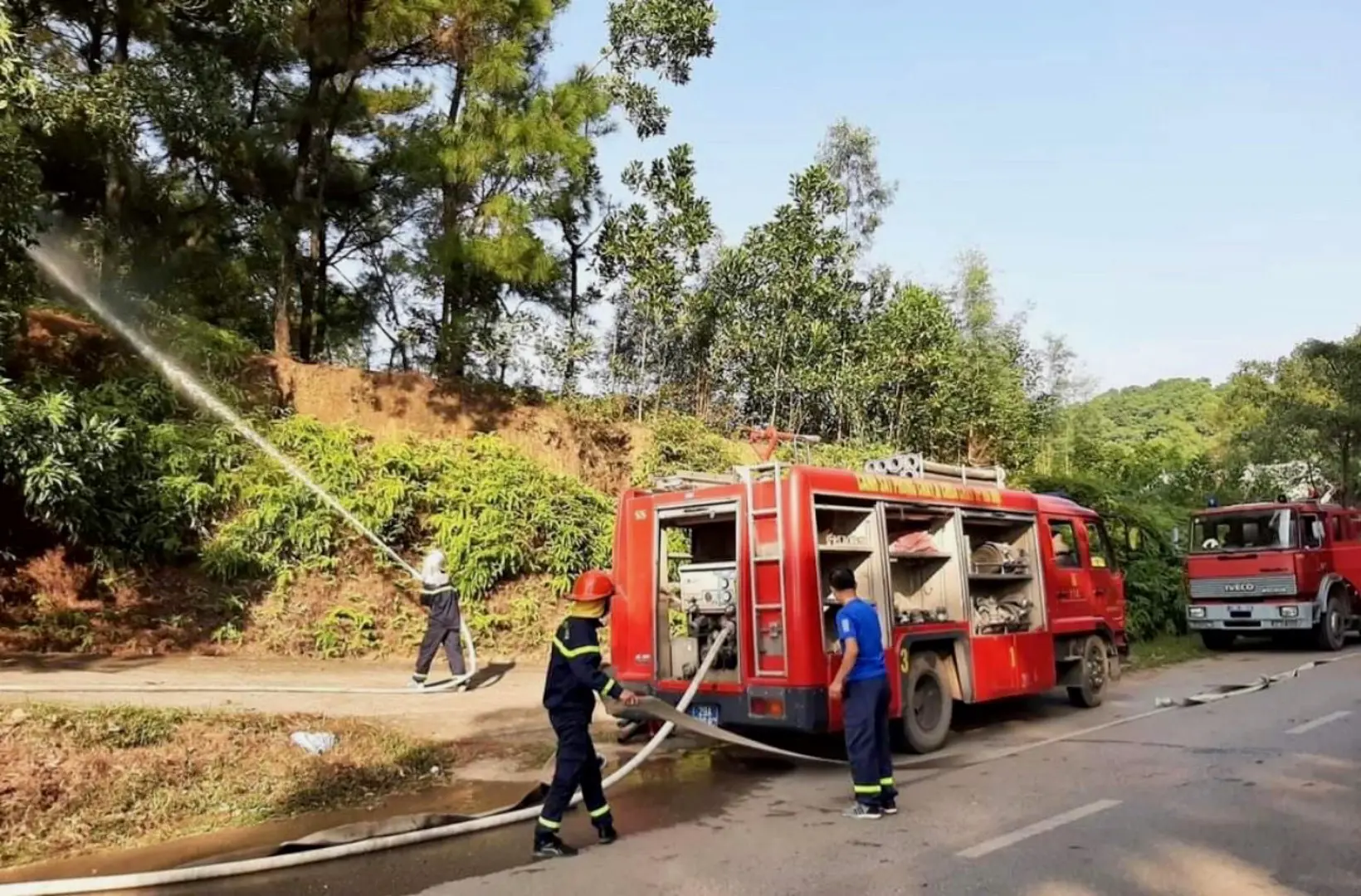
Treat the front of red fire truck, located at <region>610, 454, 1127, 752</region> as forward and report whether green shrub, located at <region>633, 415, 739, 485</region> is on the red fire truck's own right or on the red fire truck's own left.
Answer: on the red fire truck's own left

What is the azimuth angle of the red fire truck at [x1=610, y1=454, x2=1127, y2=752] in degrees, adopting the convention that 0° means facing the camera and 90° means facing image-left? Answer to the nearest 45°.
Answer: approximately 225°

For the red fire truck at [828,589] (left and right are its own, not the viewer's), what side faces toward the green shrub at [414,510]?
left
